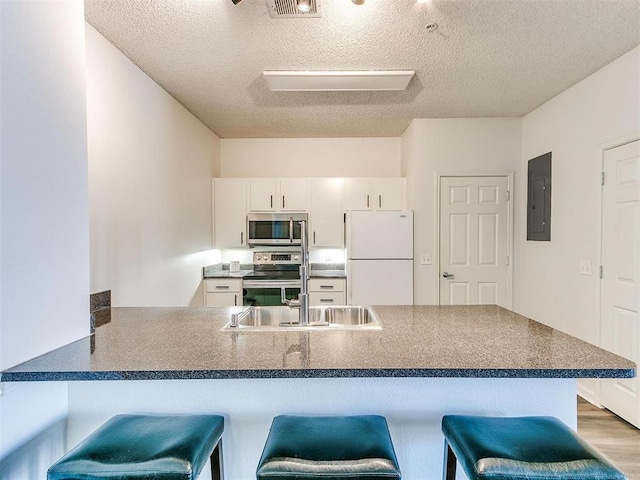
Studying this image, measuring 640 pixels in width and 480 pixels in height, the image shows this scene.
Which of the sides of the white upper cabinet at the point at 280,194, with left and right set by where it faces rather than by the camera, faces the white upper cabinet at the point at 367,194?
left

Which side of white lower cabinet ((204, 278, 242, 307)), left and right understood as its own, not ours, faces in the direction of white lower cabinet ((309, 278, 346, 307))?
left

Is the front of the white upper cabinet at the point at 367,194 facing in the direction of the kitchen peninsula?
yes

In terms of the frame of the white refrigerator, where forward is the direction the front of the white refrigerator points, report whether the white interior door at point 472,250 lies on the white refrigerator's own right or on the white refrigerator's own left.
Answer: on the white refrigerator's own left
